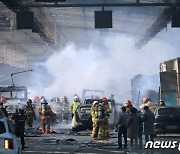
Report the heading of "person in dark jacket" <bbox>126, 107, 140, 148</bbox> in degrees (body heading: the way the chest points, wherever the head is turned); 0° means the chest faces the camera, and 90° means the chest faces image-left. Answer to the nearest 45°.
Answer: approximately 180°

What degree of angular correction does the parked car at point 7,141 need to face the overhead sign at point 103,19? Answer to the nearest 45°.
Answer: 0° — it already faces it

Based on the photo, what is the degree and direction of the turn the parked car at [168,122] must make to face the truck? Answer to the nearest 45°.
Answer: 0° — it already faces it

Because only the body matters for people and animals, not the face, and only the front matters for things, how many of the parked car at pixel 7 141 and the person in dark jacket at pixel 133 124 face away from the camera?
2

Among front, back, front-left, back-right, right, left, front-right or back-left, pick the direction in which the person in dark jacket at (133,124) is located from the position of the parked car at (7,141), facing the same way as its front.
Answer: front-right

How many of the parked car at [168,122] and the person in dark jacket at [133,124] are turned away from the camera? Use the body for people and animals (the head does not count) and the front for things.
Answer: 2

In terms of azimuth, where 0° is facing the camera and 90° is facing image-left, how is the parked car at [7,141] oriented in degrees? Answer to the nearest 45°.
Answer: approximately 180°

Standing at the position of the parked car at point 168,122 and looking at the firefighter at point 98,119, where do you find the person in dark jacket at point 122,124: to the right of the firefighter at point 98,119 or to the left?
left

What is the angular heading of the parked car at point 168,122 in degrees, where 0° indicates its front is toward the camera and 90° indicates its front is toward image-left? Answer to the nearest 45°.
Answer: approximately 180°
